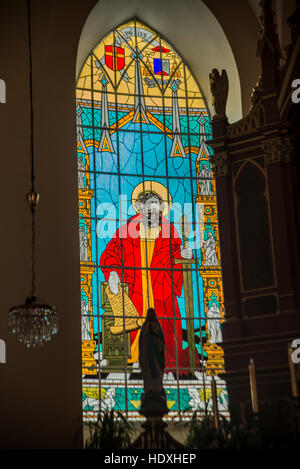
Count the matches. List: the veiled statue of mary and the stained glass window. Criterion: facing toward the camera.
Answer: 2

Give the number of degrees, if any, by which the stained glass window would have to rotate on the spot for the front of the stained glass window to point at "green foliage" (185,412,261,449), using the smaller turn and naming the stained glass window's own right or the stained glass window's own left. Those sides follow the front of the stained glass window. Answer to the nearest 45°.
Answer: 0° — it already faces it

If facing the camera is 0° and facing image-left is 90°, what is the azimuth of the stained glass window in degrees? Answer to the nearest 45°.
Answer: approximately 0°
